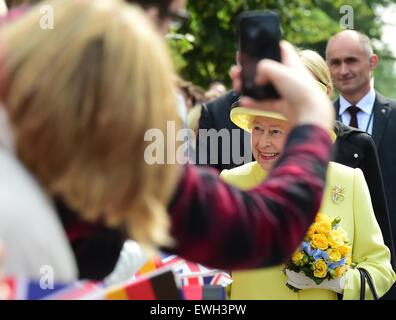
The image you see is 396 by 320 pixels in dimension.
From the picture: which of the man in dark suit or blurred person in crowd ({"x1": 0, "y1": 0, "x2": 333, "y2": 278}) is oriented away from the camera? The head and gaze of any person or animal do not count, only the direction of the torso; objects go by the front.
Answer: the blurred person in crowd

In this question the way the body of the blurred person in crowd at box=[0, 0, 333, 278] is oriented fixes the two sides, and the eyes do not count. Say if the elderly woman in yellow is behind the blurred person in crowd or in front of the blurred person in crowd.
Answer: in front

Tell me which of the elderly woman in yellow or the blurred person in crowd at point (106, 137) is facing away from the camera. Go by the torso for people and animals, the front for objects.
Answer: the blurred person in crowd

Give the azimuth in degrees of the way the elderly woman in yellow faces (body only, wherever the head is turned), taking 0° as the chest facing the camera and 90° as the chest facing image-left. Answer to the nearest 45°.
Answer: approximately 45°

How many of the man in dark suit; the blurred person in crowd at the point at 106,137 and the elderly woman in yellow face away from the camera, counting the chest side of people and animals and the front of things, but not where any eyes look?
1

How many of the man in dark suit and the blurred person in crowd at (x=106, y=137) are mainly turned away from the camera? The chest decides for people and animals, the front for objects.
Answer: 1

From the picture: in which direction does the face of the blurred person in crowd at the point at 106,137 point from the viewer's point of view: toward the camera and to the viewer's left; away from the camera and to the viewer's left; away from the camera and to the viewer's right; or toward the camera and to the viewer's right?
away from the camera and to the viewer's right

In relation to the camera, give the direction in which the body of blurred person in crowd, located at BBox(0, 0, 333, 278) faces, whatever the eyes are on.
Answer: away from the camera

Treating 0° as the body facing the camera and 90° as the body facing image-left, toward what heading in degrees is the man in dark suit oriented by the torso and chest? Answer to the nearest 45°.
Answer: approximately 45°

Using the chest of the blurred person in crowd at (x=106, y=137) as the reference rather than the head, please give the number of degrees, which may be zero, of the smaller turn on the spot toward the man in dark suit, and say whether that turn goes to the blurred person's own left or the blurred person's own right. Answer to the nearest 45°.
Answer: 0° — they already face them

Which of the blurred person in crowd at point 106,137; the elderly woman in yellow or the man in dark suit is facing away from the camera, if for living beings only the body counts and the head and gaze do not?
the blurred person in crowd
